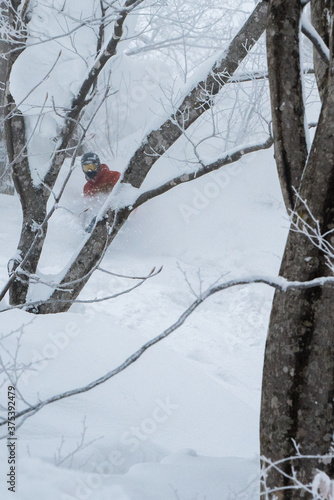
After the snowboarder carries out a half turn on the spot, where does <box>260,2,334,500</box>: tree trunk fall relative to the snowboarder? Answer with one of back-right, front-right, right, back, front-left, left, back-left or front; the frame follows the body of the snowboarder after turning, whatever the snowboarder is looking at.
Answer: back-right

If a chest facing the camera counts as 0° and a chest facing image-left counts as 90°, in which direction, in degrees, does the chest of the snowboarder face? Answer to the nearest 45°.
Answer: approximately 45°
